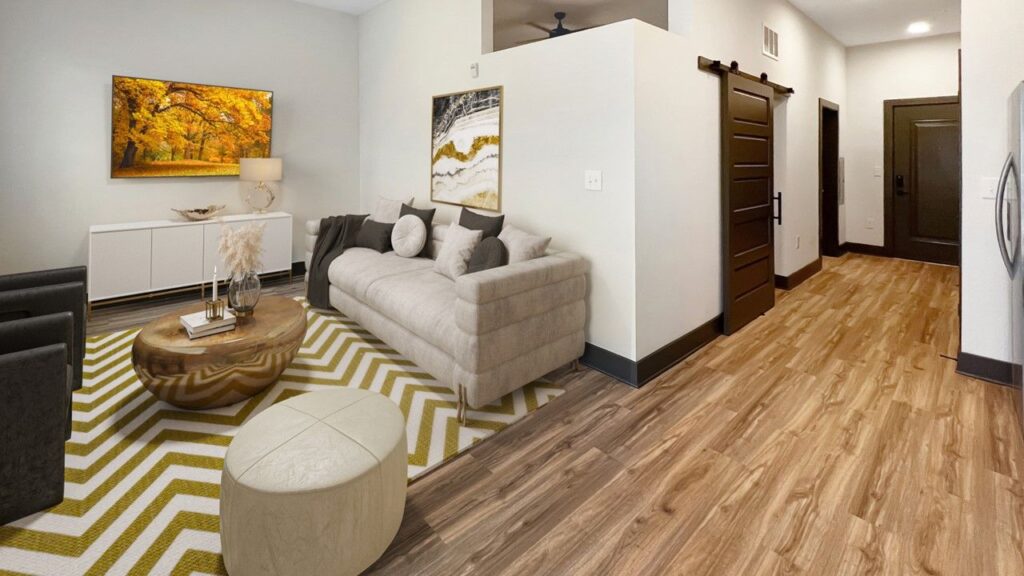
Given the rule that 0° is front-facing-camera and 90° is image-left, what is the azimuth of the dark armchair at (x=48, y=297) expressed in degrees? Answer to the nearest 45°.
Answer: approximately 270°

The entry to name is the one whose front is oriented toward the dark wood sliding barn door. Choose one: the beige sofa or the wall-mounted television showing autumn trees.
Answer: the wall-mounted television showing autumn trees

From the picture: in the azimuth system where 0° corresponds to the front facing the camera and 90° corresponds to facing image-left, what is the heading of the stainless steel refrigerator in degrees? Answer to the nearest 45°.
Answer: approximately 90°
